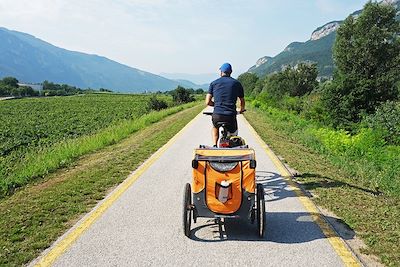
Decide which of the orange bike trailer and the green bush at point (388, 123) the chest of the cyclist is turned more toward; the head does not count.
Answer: the green bush

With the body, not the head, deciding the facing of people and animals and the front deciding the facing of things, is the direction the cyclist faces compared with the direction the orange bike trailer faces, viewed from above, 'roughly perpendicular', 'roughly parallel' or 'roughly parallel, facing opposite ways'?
roughly parallel

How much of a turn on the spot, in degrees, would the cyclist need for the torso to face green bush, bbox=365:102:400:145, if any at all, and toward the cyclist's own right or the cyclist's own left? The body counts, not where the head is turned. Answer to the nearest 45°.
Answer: approximately 45° to the cyclist's own right

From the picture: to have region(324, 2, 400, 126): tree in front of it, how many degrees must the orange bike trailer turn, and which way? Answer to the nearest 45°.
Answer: approximately 45° to its right

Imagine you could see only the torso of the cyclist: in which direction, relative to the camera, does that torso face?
away from the camera

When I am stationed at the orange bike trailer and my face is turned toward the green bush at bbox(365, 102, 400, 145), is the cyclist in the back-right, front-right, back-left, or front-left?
front-left

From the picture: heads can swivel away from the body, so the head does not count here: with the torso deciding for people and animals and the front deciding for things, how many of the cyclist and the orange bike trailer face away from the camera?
2

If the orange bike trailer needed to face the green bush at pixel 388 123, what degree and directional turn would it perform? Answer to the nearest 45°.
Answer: approximately 45° to its right

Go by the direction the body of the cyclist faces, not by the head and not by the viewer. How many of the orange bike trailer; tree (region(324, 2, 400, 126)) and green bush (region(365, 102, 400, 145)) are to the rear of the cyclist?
1

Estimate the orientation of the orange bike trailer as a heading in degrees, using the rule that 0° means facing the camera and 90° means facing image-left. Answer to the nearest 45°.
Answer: approximately 180°

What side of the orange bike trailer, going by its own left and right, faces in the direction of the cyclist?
front

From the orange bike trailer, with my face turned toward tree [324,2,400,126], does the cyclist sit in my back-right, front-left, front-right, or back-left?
front-left
